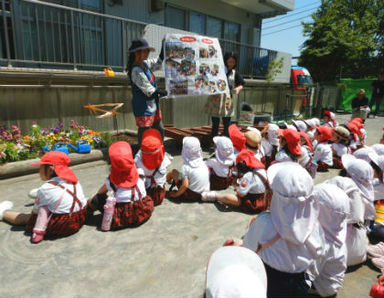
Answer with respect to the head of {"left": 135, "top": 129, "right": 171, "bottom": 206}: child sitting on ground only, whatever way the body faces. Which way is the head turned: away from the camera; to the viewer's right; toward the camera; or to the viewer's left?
away from the camera

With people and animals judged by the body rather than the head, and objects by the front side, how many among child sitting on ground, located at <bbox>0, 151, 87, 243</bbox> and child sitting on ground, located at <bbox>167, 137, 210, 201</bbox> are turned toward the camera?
0

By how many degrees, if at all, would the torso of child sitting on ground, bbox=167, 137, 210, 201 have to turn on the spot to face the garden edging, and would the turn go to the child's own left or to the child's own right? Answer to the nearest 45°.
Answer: approximately 45° to the child's own left

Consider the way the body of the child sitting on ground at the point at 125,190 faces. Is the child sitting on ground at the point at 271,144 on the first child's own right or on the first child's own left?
on the first child's own right

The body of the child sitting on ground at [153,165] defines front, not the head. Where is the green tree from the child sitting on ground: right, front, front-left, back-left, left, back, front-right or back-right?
front-right

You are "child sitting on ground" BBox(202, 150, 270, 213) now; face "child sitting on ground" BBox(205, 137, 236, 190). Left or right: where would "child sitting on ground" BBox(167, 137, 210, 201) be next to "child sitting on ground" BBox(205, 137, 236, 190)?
left

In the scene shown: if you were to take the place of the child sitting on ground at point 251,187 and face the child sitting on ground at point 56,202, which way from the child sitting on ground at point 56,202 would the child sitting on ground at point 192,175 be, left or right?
right

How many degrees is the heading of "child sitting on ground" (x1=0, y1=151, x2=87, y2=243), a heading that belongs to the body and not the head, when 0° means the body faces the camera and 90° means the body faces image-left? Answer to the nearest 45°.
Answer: approximately 135°

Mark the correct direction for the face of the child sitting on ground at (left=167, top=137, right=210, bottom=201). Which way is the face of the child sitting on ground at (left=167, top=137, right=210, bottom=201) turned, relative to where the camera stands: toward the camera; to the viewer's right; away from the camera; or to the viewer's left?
away from the camera

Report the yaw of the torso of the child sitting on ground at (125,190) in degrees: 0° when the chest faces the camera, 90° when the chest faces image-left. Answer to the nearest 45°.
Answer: approximately 135°

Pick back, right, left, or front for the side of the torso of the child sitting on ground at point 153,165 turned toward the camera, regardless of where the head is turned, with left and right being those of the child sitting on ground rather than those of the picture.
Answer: back

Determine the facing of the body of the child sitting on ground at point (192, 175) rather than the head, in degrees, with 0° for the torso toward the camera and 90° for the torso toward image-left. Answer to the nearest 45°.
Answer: approximately 135°

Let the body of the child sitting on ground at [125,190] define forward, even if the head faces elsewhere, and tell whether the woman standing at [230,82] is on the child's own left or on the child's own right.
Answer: on the child's own right

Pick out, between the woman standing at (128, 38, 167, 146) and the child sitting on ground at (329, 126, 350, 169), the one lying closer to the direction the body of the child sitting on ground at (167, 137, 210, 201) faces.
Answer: the woman standing

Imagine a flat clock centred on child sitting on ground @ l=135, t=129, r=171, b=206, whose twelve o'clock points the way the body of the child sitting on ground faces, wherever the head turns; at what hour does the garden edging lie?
The garden edging is roughly at 10 o'clock from the child sitting on ground.
